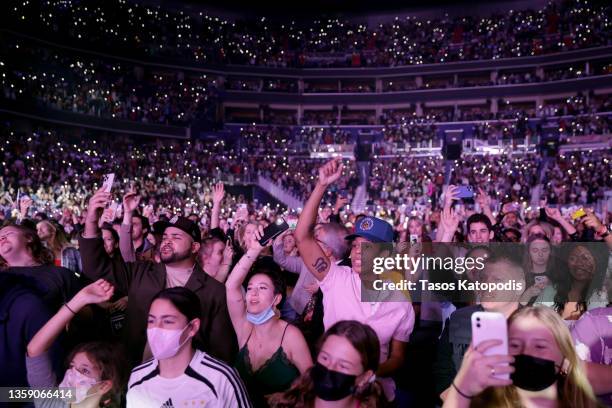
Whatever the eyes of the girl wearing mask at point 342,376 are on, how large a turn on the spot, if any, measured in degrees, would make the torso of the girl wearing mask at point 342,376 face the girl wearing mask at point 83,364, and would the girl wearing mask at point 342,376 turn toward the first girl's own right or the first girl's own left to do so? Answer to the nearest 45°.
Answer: approximately 45° to the first girl's own right

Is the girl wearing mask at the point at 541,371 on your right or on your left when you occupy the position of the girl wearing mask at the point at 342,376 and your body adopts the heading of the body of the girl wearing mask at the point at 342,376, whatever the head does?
on your left

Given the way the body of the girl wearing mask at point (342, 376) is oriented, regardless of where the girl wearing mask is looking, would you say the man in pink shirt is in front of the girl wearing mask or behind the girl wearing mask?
behind

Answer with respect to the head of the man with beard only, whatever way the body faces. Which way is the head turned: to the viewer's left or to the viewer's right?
to the viewer's left

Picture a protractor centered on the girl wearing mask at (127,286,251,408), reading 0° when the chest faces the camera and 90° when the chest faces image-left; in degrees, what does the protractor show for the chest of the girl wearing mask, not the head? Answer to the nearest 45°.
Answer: approximately 45°

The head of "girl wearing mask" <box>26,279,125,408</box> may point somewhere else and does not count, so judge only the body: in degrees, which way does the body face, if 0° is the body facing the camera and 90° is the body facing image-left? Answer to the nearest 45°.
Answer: approximately 45°

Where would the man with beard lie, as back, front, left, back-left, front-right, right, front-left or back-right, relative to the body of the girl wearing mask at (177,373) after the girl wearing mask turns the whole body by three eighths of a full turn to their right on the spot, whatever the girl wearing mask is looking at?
front

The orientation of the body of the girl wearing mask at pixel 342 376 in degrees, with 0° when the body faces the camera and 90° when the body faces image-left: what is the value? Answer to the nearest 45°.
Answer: approximately 45°

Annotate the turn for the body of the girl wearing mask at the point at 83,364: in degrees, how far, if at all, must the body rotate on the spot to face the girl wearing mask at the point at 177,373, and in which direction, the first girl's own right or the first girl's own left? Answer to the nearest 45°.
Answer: approximately 90° to the first girl's own left

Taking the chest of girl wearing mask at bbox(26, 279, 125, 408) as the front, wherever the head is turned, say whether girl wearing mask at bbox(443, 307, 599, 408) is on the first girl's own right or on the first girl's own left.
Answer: on the first girl's own left
